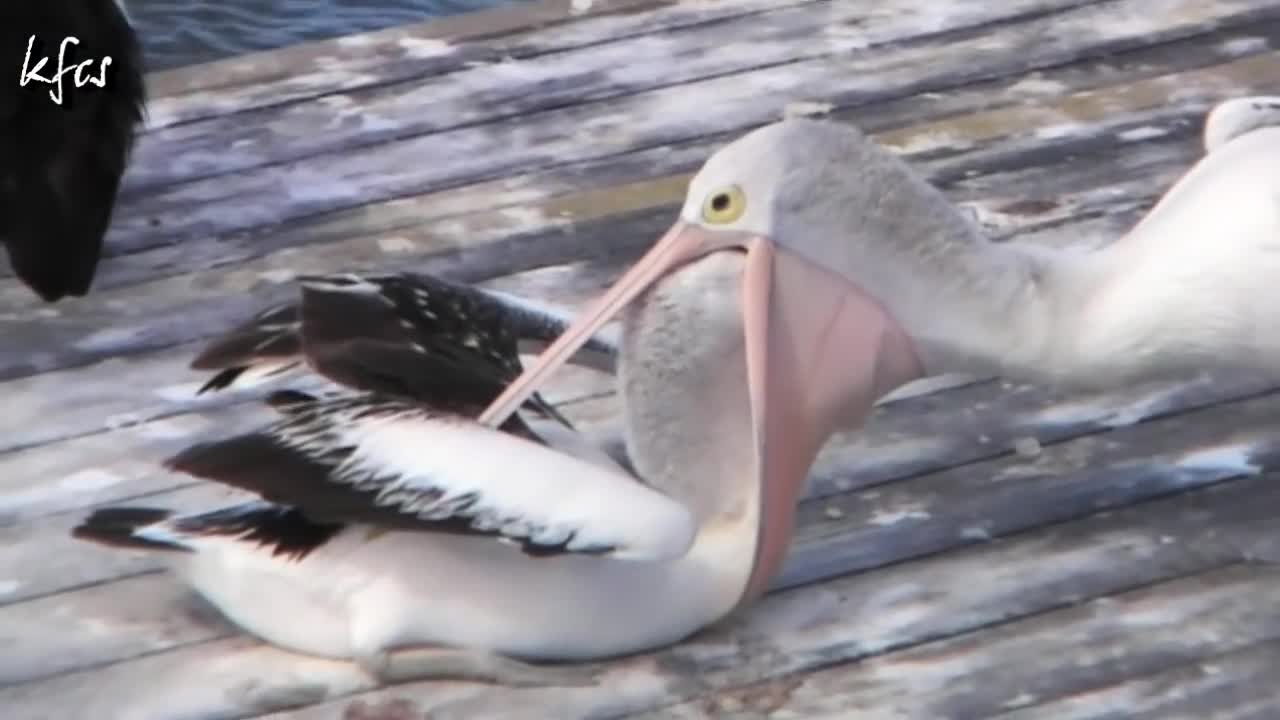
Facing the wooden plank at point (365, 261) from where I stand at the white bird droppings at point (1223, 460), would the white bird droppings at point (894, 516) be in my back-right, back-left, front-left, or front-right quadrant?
front-left

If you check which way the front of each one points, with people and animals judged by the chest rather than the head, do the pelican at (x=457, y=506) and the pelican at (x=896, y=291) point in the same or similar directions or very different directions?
very different directions

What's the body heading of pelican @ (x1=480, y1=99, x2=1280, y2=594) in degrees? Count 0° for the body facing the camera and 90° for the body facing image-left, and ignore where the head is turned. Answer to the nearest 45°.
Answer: approximately 90°

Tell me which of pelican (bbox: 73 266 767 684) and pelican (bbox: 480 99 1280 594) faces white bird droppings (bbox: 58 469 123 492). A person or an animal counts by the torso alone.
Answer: pelican (bbox: 480 99 1280 594)

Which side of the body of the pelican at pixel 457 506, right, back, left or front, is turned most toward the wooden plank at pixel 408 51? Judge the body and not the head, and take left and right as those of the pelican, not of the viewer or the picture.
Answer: left

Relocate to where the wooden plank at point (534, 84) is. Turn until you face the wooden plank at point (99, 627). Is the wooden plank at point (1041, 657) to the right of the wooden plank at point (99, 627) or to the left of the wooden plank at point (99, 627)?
left

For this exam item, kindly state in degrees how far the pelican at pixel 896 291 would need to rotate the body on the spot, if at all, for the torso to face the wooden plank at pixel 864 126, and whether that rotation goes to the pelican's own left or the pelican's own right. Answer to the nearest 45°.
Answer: approximately 90° to the pelican's own right

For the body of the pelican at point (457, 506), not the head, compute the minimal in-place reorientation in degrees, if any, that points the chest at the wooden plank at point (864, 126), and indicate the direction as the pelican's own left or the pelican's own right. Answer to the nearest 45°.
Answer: approximately 45° to the pelican's own left

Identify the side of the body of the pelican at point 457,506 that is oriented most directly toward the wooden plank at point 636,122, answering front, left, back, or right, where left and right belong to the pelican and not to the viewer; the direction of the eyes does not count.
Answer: left

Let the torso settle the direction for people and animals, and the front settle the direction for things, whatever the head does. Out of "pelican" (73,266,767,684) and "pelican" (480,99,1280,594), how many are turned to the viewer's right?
1

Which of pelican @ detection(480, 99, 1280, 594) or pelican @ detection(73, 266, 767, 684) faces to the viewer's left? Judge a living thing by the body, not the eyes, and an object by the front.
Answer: pelican @ detection(480, 99, 1280, 594)

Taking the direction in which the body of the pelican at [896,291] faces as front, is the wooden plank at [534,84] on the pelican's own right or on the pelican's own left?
on the pelican's own right

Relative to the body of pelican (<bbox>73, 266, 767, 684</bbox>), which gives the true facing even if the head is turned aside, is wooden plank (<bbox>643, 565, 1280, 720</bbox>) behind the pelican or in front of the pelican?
in front

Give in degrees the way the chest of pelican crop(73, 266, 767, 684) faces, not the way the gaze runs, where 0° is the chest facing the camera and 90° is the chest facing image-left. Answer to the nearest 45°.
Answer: approximately 270°
